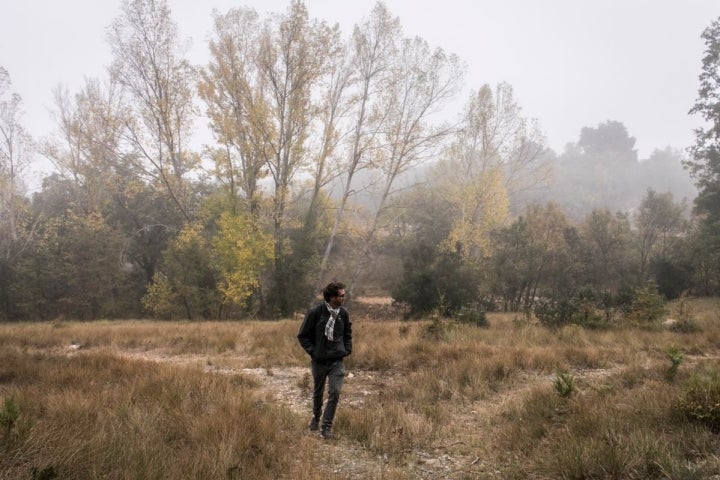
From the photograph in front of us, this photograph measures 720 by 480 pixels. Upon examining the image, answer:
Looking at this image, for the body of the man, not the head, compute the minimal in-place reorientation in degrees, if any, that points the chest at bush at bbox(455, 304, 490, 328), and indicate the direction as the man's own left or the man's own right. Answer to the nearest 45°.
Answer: approximately 135° to the man's own left

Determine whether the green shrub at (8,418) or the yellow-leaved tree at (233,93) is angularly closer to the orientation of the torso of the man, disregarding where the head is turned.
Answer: the green shrub

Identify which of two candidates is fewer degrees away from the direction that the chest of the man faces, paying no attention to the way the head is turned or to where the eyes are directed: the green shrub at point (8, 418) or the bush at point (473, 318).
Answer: the green shrub

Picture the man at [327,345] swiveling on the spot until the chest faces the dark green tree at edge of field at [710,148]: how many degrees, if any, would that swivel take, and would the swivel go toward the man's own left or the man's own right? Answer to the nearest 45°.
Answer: approximately 135° to the man's own left

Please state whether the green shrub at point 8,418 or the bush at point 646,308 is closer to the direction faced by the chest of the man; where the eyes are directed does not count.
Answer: the green shrub

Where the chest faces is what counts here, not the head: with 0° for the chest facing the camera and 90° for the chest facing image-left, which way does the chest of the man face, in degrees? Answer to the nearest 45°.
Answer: approximately 0°

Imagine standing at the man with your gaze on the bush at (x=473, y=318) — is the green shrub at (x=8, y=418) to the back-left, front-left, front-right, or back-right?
back-left

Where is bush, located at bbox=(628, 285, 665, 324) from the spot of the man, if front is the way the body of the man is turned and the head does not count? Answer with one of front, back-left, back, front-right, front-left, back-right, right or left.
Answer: back-left

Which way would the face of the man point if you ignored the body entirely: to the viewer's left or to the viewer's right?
to the viewer's right

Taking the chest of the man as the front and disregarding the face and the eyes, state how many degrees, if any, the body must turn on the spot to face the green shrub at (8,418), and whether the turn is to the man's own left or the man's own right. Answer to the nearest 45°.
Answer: approximately 45° to the man's own right

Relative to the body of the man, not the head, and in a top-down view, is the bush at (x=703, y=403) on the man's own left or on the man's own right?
on the man's own left

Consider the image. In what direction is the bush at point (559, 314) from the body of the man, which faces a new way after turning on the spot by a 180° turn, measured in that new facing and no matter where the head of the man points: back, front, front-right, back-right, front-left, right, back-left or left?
front-right
